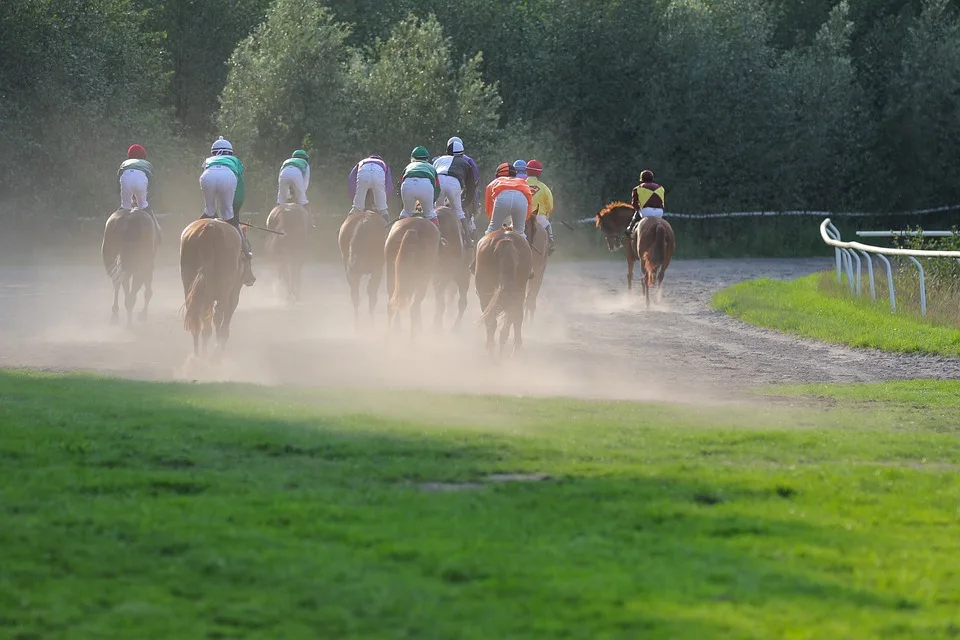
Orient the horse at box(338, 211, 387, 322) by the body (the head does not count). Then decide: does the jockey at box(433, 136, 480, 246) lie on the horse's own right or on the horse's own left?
on the horse's own right

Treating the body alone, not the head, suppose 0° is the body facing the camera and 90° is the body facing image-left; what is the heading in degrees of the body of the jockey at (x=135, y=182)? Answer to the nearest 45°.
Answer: approximately 180°

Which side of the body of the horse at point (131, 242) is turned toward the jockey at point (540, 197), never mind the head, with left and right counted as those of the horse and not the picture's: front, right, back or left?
right

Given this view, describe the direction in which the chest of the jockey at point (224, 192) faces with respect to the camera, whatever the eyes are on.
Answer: away from the camera

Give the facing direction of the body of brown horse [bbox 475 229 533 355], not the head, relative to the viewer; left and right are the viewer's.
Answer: facing away from the viewer

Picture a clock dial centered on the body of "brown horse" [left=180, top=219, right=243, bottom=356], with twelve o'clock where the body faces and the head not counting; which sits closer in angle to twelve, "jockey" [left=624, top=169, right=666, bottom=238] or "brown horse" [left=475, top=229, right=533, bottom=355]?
the jockey

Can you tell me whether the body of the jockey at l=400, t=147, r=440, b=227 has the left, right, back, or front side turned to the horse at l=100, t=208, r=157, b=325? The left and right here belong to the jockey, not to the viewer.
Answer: left

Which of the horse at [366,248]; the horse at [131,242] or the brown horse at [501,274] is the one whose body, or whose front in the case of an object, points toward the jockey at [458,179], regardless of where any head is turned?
the brown horse

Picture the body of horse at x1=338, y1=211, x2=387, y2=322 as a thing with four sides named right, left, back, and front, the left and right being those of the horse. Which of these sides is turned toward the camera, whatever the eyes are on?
back

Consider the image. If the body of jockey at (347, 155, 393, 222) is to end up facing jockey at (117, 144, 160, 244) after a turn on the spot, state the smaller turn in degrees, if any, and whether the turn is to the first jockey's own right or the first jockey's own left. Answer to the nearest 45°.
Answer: approximately 90° to the first jockey's own left

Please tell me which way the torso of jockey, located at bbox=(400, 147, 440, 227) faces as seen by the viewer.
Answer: away from the camera

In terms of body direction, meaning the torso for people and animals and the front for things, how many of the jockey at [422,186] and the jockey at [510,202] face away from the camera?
2

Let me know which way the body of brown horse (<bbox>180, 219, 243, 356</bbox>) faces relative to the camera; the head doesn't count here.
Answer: away from the camera
